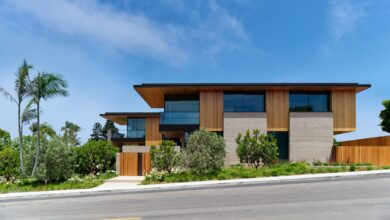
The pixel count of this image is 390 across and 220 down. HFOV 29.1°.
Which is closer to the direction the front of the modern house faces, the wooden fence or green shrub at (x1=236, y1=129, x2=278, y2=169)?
the green shrub

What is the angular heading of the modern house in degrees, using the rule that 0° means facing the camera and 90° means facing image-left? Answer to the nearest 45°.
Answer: approximately 0°

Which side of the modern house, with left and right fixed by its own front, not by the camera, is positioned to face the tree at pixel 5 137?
right

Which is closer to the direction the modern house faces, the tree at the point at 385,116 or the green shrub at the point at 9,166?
the green shrub

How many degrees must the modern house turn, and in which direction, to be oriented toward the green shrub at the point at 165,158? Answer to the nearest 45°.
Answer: approximately 45° to its right

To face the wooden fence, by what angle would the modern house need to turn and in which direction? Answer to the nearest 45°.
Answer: approximately 90° to its left

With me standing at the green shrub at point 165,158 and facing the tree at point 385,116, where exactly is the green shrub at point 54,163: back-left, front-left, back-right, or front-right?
back-left

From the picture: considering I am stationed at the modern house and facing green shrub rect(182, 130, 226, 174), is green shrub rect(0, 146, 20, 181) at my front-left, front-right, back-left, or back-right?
front-right

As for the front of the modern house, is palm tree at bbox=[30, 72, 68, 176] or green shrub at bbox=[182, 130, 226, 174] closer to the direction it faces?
the green shrub
